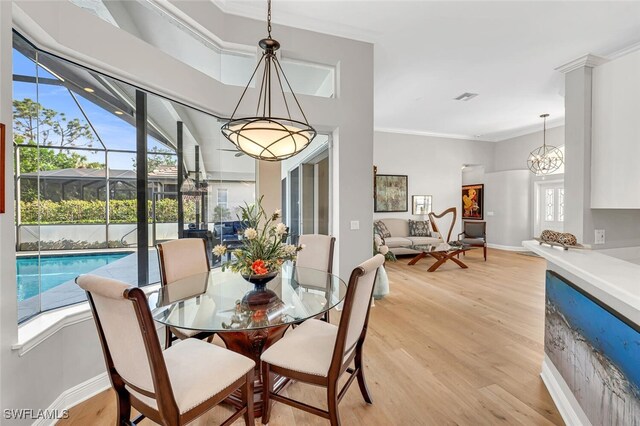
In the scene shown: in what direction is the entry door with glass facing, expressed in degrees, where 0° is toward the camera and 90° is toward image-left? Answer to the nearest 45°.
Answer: approximately 0°

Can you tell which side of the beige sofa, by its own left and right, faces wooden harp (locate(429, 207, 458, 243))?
left

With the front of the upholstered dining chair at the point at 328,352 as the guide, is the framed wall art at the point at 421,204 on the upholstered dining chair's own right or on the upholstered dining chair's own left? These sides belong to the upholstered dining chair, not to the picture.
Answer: on the upholstered dining chair's own right

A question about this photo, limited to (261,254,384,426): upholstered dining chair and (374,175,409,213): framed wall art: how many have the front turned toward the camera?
1

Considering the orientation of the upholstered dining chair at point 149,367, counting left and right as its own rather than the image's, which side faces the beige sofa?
front

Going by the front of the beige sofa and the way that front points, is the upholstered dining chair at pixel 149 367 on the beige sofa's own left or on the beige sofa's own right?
on the beige sofa's own right

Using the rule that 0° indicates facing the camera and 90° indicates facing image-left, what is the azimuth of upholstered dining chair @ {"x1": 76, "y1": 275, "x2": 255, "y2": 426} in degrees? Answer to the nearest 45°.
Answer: approximately 225°

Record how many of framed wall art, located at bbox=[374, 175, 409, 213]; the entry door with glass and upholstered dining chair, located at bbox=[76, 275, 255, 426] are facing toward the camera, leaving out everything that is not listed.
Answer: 2

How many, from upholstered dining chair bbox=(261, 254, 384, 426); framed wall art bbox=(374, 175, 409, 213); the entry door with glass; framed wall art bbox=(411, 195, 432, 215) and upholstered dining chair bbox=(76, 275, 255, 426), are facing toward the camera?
3

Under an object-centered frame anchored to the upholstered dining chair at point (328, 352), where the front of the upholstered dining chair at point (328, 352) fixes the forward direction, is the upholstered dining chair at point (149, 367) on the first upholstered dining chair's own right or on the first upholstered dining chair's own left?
on the first upholstered dining chair's own left

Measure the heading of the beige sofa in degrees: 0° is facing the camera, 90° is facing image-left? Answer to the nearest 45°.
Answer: approximately 315°

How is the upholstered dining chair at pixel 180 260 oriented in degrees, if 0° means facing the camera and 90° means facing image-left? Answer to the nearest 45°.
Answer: approximately 315°

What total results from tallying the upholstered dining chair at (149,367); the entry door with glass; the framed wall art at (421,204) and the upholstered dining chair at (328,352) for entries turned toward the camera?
2
